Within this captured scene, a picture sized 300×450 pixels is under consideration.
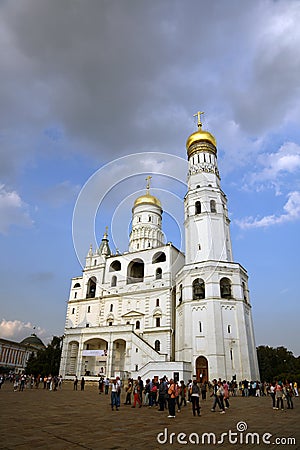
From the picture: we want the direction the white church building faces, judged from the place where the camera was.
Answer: facing the viewer and to the left of the viewer
